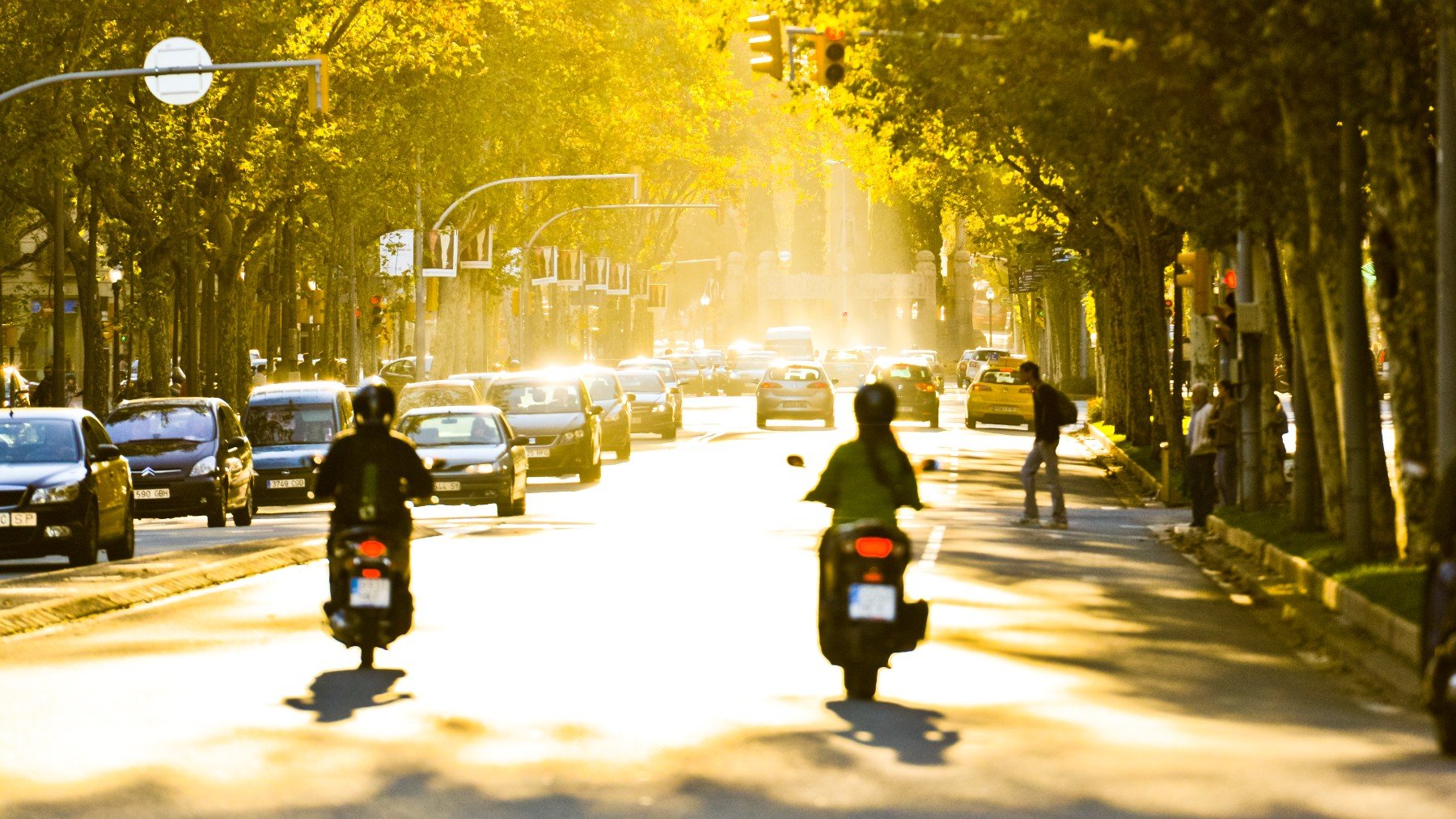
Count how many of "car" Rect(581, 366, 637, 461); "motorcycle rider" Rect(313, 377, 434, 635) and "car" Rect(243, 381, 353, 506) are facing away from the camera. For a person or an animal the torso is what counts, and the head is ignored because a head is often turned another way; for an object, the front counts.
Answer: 1

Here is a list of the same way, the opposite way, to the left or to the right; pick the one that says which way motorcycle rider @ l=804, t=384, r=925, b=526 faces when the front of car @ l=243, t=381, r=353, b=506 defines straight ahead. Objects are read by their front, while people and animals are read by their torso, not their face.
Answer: the opposite way

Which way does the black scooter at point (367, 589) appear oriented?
away from the camera

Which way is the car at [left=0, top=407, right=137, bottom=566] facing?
toward the camera

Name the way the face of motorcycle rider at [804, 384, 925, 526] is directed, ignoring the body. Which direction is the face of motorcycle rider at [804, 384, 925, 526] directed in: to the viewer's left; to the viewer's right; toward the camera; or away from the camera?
away from the camera

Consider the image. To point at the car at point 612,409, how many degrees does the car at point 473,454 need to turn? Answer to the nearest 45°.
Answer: approximately 180°

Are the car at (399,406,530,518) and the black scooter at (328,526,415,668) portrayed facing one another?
yes

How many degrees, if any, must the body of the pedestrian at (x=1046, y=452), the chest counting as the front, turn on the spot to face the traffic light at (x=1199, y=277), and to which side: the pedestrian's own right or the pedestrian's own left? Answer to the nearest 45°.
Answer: approximately 135° to the pedestrian's own right

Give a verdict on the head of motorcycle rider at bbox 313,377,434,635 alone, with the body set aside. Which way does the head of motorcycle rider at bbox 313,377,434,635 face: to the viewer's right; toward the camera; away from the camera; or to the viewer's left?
away from the camera

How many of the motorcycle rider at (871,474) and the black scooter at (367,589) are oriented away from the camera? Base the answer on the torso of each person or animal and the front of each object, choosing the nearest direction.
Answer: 2

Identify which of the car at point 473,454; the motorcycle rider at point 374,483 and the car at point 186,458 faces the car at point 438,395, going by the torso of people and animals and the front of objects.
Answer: the motorcycle rider

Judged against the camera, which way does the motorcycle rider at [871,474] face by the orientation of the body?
away from the camera
